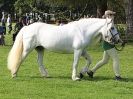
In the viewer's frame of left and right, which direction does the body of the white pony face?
facing to the right of the viewer

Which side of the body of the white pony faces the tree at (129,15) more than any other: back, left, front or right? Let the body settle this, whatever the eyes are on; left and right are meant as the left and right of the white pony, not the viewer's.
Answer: left
